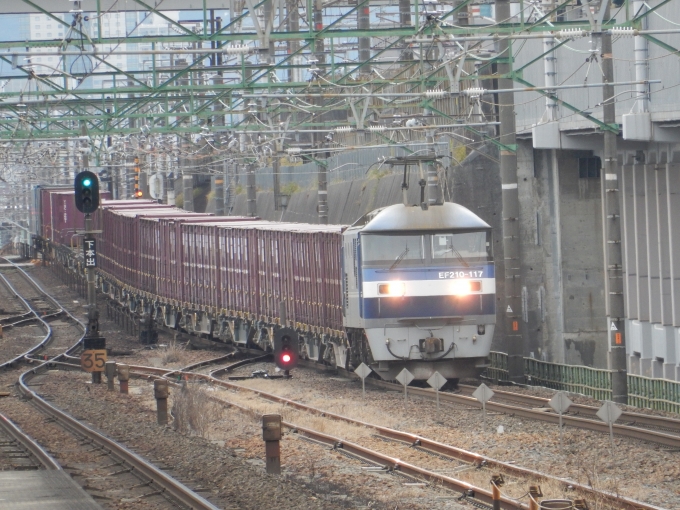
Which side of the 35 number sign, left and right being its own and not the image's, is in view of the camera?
front

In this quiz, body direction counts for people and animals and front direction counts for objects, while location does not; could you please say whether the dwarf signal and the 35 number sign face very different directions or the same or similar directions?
same or similar directions

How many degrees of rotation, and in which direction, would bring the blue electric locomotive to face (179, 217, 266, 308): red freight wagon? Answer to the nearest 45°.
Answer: approximately 135° to its right

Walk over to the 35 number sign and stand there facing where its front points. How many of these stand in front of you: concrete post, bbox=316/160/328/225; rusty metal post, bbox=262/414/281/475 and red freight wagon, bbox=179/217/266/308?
1

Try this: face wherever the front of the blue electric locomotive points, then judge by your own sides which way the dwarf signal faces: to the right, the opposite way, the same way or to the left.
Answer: the same way

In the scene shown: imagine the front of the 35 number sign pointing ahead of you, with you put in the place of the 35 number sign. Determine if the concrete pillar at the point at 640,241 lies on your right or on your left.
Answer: on your left

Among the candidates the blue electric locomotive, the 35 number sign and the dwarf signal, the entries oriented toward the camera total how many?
3

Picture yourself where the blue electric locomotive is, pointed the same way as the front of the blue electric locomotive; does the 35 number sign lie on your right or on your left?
on your right

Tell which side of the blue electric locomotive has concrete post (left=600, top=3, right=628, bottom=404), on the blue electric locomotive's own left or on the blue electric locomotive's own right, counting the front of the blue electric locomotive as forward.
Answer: on the blue electric locomotive's own left

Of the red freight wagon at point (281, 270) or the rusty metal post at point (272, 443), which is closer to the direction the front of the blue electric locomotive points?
the rusty metal post

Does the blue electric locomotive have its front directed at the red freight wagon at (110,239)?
no

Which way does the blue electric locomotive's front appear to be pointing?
toward the camera

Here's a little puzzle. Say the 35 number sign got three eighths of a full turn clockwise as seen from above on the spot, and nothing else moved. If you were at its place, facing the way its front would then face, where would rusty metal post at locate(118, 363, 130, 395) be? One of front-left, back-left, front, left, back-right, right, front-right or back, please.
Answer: back

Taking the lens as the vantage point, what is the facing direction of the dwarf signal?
facing the viewer

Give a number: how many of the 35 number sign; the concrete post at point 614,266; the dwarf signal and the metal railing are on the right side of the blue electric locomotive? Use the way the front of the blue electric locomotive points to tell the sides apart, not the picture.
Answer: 2

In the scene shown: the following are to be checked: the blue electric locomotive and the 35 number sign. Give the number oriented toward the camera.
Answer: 2
